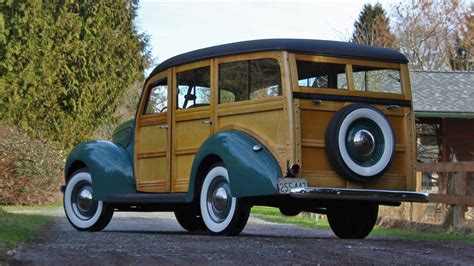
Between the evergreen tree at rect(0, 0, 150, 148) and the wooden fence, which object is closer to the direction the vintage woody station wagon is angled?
the evergreen tree

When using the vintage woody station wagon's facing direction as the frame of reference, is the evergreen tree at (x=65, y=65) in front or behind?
in front

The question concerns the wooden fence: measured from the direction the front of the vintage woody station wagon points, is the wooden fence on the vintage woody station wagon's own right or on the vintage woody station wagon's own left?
on the vintage woody station wagon's own right

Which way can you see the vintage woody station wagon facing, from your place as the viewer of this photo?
facing away from the viewer and to the left of the viewer

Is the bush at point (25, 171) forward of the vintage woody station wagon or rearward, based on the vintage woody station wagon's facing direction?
forward
